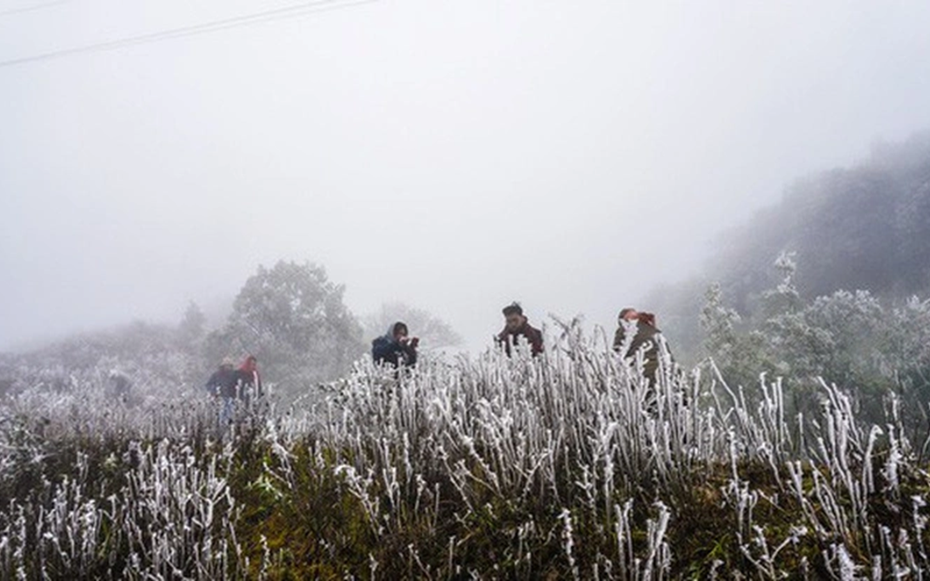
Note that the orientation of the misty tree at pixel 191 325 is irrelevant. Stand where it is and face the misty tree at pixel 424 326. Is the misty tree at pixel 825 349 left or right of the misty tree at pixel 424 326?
right

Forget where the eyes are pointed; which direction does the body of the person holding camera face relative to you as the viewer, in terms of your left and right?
facing the viewer and to the right of the viewer

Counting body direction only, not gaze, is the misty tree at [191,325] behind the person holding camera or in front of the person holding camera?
behind

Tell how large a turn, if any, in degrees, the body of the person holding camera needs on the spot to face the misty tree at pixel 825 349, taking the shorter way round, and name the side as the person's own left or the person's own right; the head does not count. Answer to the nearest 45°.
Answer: approximately 90° to the person's own left

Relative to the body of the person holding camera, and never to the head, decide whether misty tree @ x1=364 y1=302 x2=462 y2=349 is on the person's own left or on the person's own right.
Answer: on the person's own left
